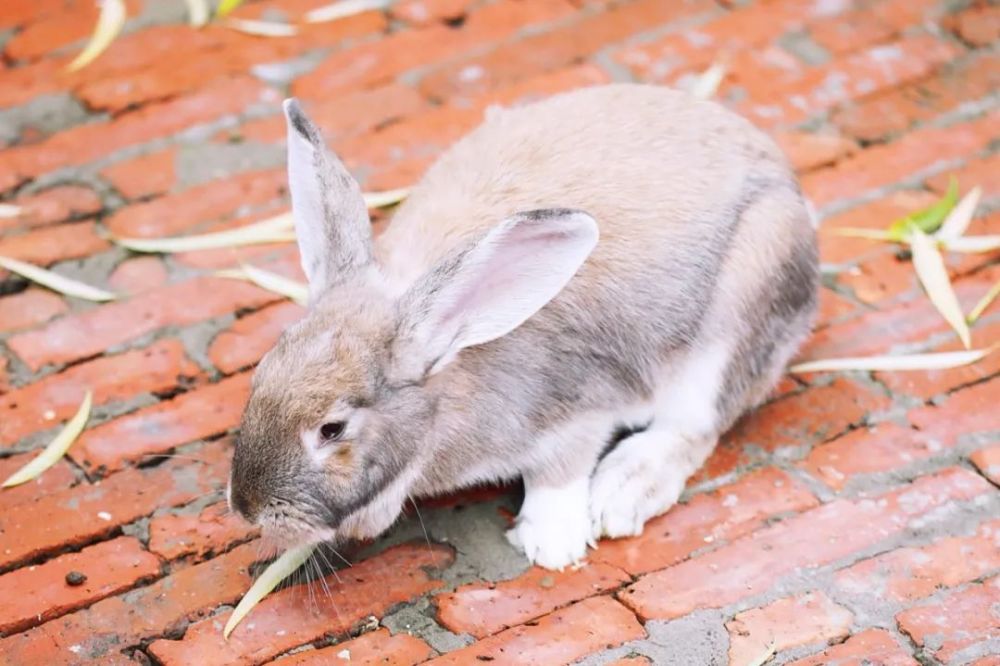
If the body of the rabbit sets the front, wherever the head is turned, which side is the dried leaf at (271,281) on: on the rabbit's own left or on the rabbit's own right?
on the rabbit's own right

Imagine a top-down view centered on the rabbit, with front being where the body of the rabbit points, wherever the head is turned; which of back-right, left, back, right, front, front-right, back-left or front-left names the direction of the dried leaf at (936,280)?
back

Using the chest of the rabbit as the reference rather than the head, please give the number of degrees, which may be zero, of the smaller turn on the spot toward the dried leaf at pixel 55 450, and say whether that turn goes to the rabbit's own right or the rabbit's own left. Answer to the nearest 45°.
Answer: approximately 45° to the rabbit's own right

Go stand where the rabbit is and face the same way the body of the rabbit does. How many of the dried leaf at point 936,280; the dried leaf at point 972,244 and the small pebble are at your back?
2

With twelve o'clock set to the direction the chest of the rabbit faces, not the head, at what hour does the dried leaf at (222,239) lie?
The dried leaf is roughly at 3 o'clock from the rabbit.

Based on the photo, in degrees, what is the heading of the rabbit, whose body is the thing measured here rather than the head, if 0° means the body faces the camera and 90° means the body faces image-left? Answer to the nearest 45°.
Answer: approximately 45°

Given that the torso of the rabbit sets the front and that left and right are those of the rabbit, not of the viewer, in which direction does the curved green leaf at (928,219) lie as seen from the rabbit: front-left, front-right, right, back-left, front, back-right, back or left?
back

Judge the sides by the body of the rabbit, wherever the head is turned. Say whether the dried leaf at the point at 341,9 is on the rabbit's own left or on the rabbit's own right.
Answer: on the rabbit's own right

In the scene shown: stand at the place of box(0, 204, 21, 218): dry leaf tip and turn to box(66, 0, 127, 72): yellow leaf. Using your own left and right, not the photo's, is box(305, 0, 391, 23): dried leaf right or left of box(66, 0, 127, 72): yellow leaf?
right

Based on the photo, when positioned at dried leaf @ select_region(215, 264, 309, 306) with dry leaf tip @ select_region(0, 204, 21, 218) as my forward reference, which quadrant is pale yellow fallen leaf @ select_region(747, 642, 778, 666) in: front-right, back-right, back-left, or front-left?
back-left

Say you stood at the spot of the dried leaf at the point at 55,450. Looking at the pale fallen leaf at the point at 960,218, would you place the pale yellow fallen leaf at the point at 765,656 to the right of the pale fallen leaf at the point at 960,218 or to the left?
right

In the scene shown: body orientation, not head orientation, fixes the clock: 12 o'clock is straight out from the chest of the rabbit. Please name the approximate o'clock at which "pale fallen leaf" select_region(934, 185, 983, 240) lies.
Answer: The pale fallen leaf is roughly at 6 o'clock from the rabbit.

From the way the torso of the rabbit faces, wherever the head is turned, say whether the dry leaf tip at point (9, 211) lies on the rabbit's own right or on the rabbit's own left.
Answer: on the rabbit's own right

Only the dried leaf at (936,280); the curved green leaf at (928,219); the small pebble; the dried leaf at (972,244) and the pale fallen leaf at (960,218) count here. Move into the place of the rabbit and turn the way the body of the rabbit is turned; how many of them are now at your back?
4
